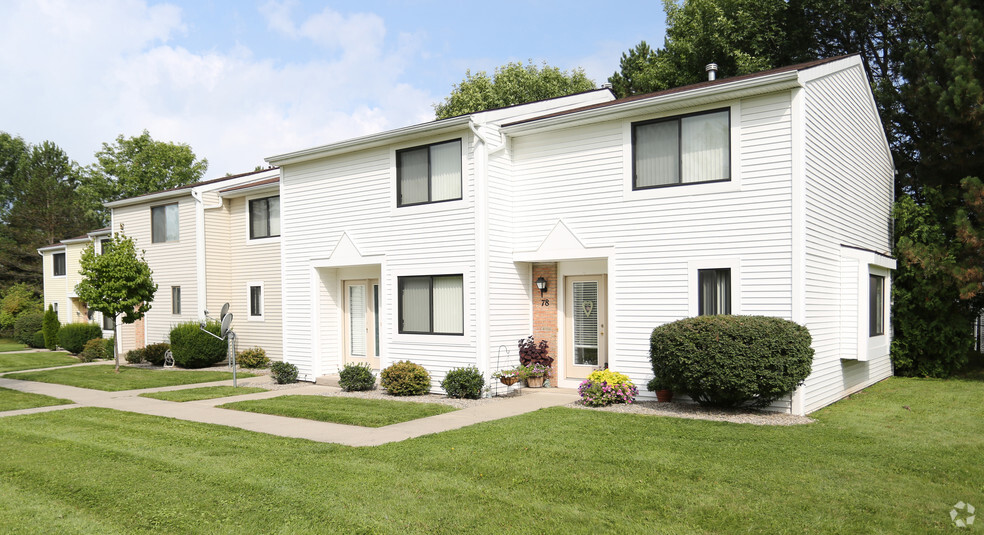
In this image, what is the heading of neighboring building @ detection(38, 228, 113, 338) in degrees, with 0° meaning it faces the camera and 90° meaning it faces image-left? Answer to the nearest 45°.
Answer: approximately 45°

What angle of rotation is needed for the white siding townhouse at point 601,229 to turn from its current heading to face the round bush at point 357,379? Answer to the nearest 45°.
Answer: approximately 45° to its right

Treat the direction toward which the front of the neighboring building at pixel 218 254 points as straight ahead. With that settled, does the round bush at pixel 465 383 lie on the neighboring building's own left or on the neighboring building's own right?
on the neighboring building's own left

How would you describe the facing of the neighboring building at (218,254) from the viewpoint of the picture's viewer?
facing the viewer and to the left of the viewer

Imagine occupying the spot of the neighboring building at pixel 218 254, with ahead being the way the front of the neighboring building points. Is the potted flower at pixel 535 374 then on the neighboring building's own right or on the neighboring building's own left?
on the neighboring building's own left

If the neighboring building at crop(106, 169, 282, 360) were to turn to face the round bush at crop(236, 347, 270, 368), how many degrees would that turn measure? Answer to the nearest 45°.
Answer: approximately 45° to its left

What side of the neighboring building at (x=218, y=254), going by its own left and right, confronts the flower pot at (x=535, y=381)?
left

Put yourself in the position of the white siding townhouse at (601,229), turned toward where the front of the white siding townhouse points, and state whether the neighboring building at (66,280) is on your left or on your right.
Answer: on your right

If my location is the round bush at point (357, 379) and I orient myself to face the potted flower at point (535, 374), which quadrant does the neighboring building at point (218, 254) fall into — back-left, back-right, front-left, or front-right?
back-left

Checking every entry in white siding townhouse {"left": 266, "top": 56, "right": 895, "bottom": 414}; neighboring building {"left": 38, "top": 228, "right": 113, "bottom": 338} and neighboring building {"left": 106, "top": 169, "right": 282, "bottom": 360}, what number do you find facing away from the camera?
0

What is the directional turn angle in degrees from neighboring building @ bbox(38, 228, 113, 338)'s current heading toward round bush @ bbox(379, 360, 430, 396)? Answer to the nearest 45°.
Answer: approximately 45° to its left

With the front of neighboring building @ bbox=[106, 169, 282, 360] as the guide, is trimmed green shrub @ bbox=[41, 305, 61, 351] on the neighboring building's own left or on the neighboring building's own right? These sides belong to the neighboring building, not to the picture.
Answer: on the neighboring building's own right

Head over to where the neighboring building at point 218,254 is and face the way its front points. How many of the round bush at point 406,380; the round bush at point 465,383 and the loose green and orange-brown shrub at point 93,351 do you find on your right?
1

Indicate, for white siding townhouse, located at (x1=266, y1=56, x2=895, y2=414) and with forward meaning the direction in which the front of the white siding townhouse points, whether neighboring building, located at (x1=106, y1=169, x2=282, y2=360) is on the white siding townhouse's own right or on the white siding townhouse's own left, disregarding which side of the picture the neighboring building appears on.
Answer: on the white siding townhouse's own right
